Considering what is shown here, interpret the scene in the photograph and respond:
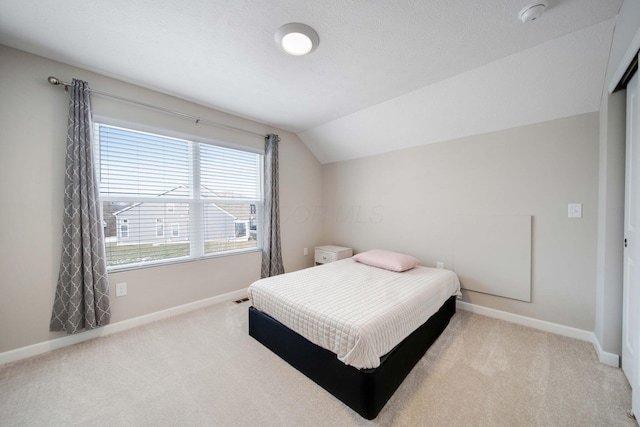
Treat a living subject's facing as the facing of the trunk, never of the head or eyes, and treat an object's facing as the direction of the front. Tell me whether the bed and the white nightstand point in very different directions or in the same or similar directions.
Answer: same or similar directions

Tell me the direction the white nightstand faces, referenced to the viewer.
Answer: facing the viewer and to the left of the viewer

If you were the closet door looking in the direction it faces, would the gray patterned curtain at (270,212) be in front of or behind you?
in front

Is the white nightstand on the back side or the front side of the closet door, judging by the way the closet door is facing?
on the front side

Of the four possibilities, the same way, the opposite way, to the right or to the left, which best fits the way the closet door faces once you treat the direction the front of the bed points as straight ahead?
to the right

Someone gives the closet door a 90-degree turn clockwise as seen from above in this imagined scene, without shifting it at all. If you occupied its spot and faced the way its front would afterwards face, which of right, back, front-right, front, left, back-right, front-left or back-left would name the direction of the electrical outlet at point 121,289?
back-left

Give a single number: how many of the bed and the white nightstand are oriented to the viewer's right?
0

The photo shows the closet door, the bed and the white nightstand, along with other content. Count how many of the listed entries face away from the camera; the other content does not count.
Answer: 0

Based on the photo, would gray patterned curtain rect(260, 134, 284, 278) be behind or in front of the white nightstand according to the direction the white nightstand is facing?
in front

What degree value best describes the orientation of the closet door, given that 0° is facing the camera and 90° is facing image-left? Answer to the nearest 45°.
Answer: approximately 90°

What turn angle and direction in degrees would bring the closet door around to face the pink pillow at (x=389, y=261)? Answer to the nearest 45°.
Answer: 0° — it already faces it
